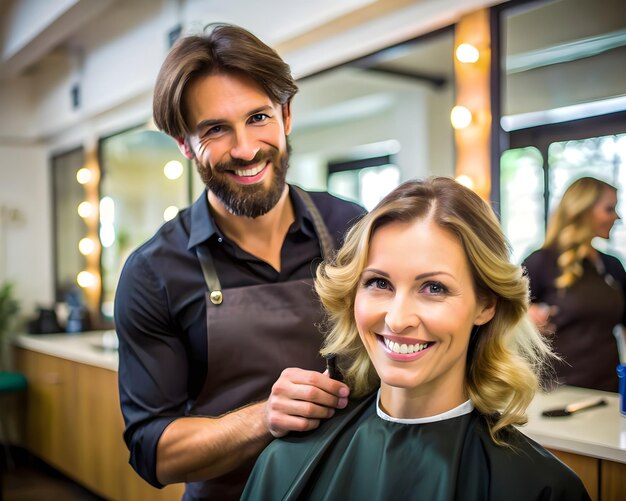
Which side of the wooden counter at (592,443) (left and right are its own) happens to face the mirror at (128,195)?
right

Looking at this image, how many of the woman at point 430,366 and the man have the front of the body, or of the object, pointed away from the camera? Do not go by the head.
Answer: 0

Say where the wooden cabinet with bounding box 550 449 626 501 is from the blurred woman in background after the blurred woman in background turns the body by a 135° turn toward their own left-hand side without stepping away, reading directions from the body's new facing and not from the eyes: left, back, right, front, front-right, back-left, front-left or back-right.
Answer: back

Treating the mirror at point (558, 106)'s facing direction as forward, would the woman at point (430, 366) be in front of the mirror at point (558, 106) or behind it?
in front

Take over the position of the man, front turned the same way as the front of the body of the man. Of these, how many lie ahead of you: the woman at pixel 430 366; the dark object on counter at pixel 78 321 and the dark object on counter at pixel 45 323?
1

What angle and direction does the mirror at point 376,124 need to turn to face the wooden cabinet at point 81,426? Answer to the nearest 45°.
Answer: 0° — it already faces it

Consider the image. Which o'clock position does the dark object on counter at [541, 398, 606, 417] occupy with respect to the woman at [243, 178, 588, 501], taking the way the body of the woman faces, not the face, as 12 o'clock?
The dark object on counter is roughly at 7 o'clock from the woman.

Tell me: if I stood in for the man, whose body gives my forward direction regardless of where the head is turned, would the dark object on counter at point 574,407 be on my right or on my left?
on my left

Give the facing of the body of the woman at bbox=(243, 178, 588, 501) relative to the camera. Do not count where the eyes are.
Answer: toward the camera
